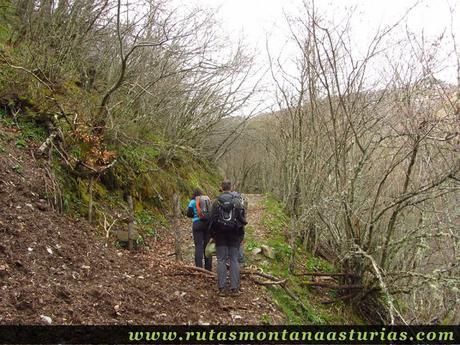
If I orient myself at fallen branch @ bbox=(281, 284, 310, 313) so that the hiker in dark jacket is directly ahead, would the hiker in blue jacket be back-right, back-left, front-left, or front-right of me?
front-right

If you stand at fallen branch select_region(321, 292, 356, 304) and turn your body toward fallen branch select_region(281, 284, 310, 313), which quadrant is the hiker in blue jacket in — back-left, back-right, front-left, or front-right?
front-right

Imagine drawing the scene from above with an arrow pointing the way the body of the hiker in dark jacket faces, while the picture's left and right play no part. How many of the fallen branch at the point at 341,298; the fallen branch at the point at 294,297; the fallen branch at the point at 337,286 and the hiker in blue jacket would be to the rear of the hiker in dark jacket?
0

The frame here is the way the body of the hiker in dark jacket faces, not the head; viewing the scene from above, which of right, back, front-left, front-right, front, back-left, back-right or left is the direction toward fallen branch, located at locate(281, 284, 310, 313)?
front-right

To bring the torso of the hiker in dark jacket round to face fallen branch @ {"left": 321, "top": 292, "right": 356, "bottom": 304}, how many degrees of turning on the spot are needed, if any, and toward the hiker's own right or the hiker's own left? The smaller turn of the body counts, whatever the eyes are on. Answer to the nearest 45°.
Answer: approximately 45° to the hiker's own right

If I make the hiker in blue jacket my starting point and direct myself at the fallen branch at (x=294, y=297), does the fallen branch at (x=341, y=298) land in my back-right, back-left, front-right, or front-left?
front-left

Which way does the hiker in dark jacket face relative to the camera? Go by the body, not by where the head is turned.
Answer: away from the camera

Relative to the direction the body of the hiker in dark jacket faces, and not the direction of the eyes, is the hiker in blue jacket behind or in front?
in front

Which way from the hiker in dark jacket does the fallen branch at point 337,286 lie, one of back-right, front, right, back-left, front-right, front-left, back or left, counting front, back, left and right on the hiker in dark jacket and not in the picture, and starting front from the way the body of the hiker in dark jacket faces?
front-right

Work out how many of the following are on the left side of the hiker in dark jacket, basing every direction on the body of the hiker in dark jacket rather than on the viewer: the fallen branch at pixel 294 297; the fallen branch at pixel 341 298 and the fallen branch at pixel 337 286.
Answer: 0
